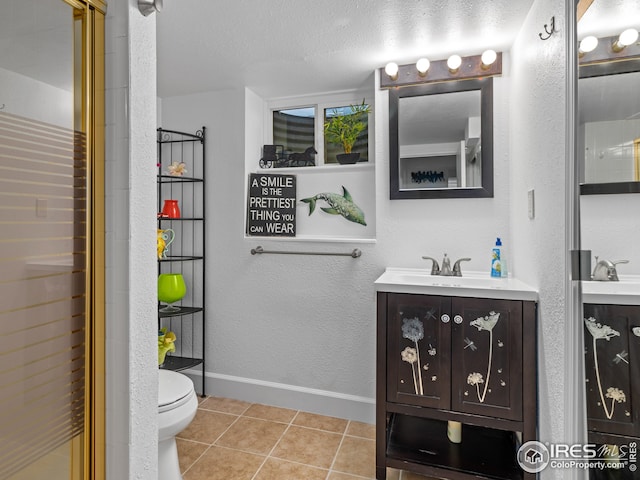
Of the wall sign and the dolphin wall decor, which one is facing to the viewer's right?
the dolphin wall decor

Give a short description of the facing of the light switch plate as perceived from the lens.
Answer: facing to the left of the viewer

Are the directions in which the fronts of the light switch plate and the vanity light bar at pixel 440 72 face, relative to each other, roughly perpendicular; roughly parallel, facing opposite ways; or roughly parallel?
roughly perpendicular

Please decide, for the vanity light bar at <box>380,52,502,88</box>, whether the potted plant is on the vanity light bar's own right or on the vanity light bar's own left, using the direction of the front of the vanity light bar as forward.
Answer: on the vanity light bar's own right

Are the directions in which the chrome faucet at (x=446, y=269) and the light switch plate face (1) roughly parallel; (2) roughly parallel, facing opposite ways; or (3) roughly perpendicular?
roughly perpendicular

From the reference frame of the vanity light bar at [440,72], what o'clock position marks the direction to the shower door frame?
The shower door frame is roughly at 1 o'clock from the vanity light bar.

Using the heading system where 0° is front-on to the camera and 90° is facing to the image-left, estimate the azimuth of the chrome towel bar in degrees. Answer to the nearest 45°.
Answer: approximately 0°

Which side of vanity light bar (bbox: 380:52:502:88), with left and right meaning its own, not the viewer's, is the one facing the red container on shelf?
right
